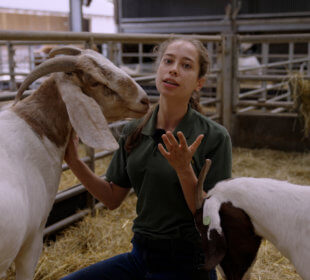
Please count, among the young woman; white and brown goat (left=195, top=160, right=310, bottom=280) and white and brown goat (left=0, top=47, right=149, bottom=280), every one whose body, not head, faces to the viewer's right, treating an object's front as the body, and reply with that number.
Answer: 1

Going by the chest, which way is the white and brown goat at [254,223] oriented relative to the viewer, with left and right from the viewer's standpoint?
facing to the left of the viewer

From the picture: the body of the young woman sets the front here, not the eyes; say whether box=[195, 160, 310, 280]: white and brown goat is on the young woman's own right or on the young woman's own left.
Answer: on the young woman's own left

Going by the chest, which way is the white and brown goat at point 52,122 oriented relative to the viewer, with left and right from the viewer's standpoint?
facing to the right of the viewer

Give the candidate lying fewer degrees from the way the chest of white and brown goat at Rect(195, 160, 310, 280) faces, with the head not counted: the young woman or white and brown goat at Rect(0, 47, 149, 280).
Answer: the white and brown goat

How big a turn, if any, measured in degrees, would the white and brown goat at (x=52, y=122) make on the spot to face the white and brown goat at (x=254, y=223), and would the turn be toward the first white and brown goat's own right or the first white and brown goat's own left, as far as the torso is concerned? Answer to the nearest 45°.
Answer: approximately 45° to the first white and brown goat's own right

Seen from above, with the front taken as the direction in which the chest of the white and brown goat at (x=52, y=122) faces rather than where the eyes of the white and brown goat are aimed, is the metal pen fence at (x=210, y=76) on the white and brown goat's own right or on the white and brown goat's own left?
on the white and brown goat's own left

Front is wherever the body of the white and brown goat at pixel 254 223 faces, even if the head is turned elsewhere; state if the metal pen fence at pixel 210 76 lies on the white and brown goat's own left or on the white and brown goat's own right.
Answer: on the white and brown goat's own right

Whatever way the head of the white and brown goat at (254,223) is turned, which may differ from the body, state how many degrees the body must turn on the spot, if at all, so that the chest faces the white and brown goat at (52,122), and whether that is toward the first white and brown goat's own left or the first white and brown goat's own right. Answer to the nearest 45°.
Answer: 0° — it already faces it

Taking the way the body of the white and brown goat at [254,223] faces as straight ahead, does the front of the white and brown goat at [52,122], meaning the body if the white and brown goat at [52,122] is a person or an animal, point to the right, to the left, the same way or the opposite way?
the opposite way
